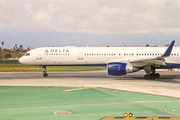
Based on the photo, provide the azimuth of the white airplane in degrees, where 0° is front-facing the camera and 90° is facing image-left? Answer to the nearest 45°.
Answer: approximately 90°
